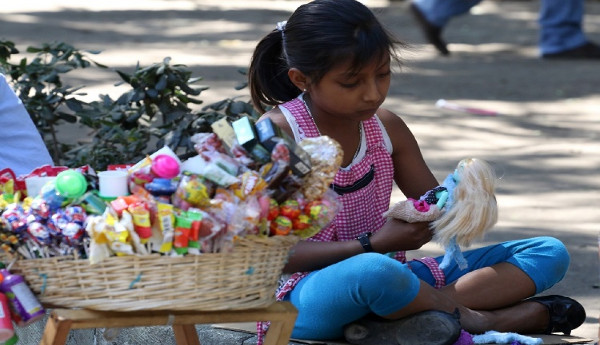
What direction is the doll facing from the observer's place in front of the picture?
facing to the left of the viewer

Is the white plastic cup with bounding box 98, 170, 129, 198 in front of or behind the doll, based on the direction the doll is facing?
in front

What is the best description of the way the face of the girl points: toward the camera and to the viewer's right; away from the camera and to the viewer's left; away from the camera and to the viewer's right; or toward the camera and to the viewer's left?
toward the camera and to the viewer's right

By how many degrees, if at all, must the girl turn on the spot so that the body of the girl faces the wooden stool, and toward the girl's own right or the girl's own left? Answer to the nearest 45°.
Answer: approximately 90° to the girl's own right

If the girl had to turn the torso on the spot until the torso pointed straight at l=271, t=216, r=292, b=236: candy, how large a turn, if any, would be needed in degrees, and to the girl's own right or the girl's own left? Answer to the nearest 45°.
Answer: approximately 45° to the girl's own right

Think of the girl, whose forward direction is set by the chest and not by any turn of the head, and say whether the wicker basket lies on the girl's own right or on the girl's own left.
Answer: on the girl's own right

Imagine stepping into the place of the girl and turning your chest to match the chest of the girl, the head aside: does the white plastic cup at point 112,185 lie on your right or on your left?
on your right

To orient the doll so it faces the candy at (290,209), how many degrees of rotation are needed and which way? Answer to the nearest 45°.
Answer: approximately 45° to its left

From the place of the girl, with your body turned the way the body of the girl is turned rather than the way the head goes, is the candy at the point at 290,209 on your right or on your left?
on your right
